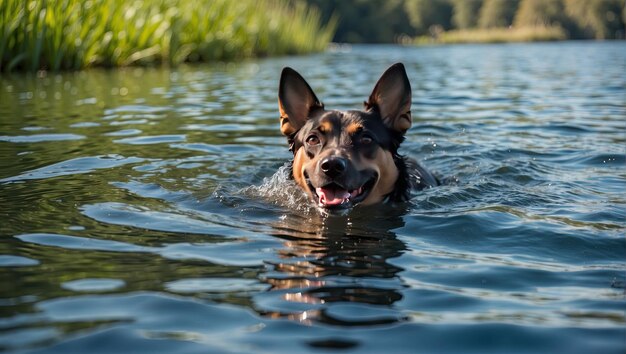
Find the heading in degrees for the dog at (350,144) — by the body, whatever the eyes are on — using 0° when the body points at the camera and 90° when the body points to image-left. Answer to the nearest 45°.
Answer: approximately 45°
